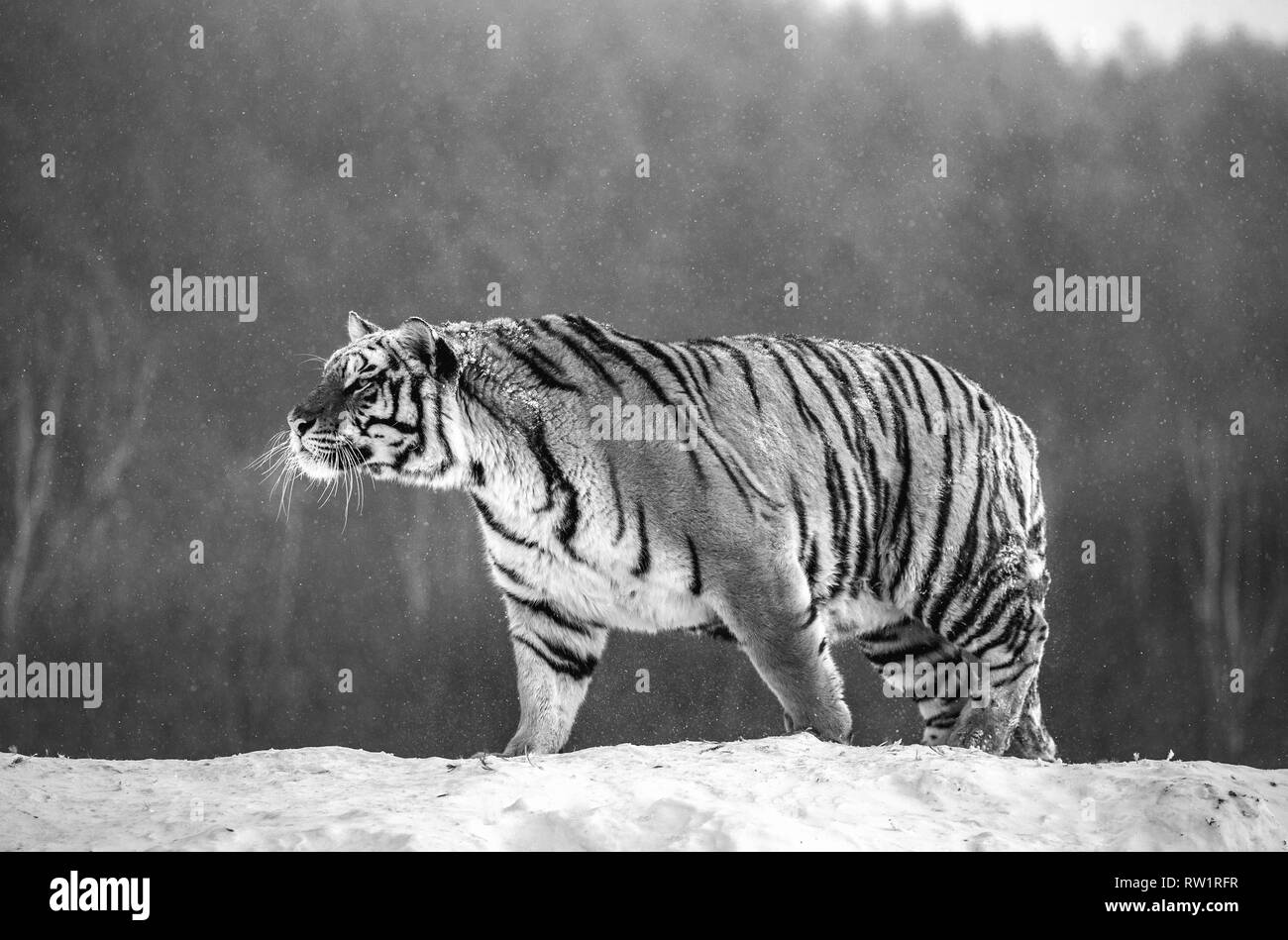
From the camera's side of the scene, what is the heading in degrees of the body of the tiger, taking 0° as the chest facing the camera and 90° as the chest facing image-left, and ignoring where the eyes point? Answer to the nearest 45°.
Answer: approximately 90°
